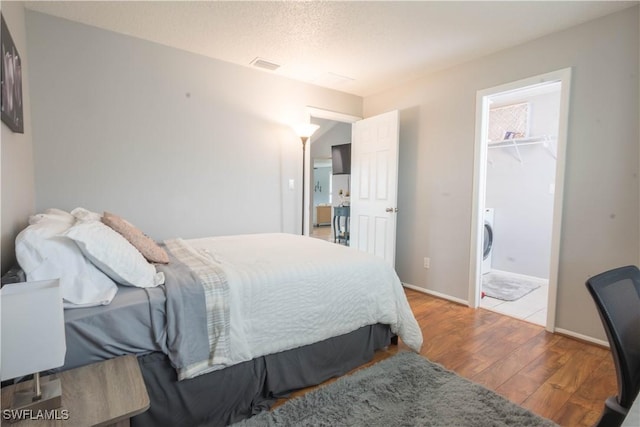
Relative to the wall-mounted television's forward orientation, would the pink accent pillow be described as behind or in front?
in front

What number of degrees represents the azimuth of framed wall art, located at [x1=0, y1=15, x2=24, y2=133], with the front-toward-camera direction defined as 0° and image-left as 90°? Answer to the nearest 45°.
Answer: approximately 270°

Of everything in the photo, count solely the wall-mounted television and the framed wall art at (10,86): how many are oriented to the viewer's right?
1

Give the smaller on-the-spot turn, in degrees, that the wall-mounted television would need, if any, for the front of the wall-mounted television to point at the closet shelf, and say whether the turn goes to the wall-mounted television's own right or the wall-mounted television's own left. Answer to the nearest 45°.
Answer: approximately 90° to the wall-mounted television's own left

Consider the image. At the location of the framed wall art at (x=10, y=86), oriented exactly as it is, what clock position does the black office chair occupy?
The black office chair is roughly at 2 o'clock from the framed wall art.

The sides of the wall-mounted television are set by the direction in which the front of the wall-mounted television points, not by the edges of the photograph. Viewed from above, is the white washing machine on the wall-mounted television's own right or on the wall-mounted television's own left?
on the wall-mounted television's own left

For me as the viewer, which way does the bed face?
facing away from the viewer and to the right of the viewer

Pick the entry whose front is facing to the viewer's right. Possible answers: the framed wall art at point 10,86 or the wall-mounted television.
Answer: the framed wall art

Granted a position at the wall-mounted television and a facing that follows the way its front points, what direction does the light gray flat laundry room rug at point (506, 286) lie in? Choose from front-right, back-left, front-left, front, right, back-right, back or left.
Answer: left
